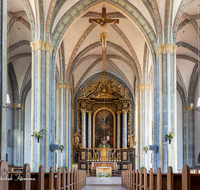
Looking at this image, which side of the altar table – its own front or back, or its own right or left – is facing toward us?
front

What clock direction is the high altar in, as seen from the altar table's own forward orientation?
The high altar is roughly at 6 o'clock from the altar table.

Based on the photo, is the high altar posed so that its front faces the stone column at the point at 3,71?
yes

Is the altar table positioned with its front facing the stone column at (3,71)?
yes

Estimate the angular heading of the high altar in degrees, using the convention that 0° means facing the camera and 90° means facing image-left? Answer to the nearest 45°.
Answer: approximately 0°

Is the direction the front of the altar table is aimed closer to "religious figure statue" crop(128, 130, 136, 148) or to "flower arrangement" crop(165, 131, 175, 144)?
the flower arrangement

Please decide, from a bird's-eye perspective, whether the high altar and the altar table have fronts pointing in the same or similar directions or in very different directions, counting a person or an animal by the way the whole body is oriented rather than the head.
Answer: same or similar directions

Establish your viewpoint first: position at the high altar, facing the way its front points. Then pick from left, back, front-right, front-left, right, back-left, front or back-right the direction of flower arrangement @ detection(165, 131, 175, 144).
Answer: front
